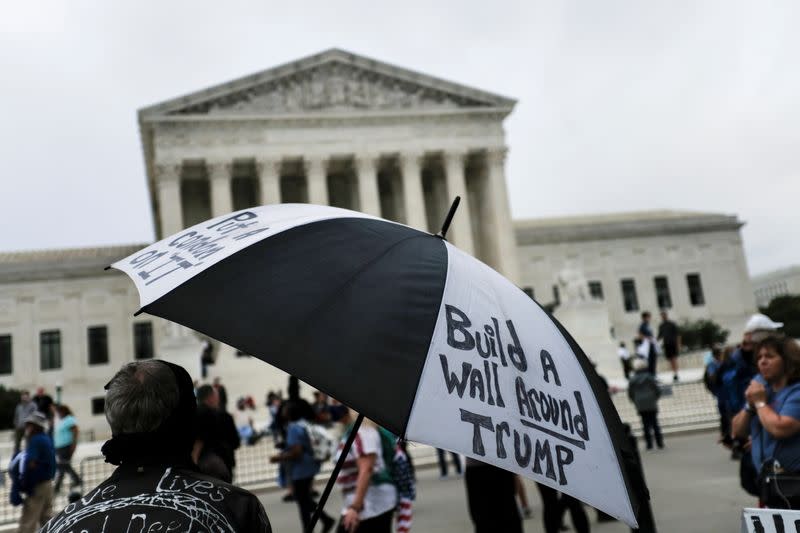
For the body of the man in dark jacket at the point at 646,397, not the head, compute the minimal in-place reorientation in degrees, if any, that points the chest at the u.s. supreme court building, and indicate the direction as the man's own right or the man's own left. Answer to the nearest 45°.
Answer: approximately 45° to the man's own left

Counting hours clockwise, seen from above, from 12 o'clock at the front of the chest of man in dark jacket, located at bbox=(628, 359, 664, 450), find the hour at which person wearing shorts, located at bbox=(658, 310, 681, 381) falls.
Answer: The person wearing shorts is roughly at 12 o'clock from the man in dark jacket.

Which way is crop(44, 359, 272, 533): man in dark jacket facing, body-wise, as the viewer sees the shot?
away from the camera

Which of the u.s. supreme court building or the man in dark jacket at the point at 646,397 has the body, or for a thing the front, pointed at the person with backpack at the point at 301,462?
the u.s. supreme court building

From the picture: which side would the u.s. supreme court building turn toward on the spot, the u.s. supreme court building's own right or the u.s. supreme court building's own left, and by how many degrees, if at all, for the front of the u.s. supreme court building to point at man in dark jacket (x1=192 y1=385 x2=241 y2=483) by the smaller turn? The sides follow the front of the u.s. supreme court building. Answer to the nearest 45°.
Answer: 0° — it already faces them

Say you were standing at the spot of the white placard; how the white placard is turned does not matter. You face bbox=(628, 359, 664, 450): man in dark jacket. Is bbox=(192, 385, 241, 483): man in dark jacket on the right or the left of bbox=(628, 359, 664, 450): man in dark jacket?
left

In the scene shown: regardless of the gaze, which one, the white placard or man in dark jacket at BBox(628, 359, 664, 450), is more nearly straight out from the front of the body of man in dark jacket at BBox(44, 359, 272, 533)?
the man in dark jacket

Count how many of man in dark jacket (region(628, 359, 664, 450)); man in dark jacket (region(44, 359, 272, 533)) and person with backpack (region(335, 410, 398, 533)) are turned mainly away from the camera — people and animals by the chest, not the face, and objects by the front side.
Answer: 2
